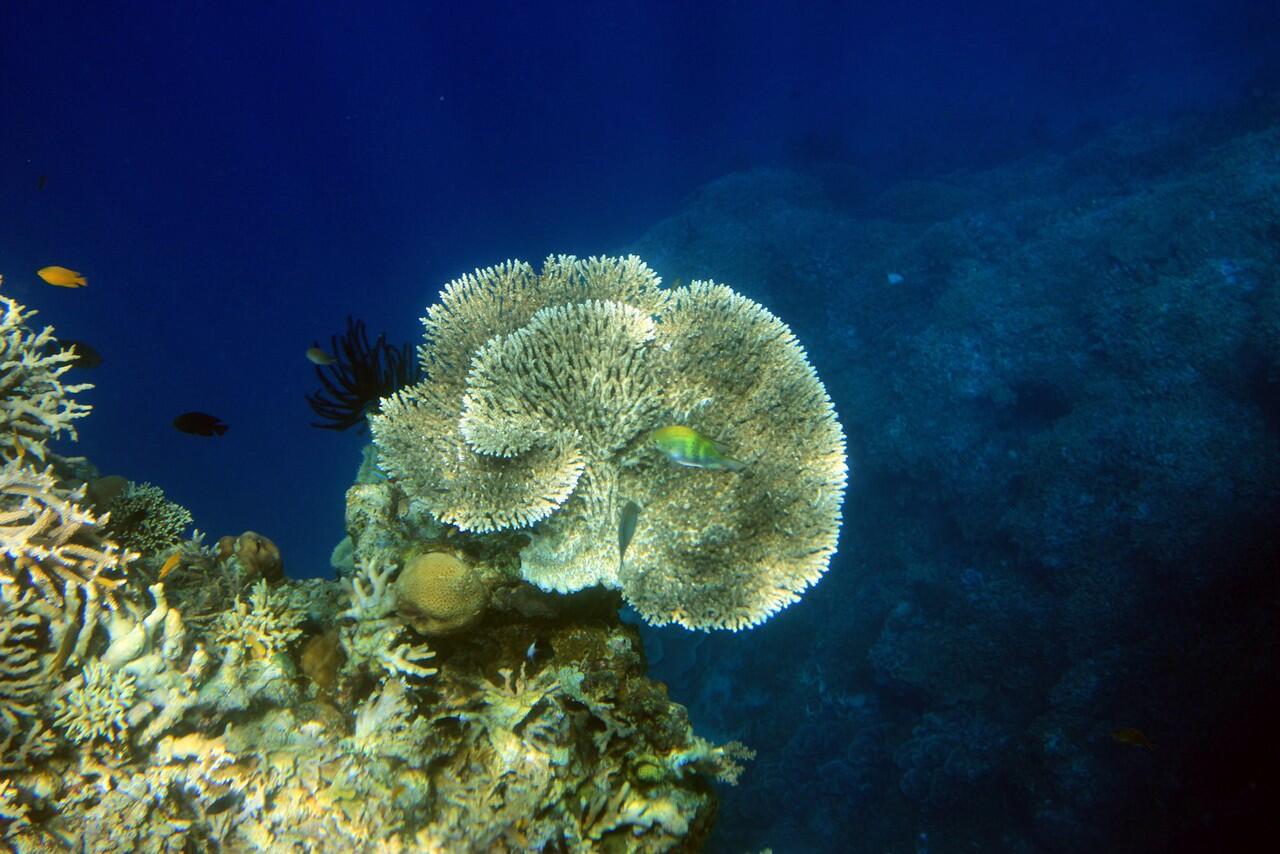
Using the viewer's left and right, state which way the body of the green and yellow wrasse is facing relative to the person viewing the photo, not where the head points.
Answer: facing to the left of the viewer

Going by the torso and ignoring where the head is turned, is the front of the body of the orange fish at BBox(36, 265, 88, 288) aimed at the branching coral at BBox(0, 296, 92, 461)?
no

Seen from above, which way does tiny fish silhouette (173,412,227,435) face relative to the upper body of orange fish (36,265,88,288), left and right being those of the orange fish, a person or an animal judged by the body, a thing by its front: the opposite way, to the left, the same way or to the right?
the same way
